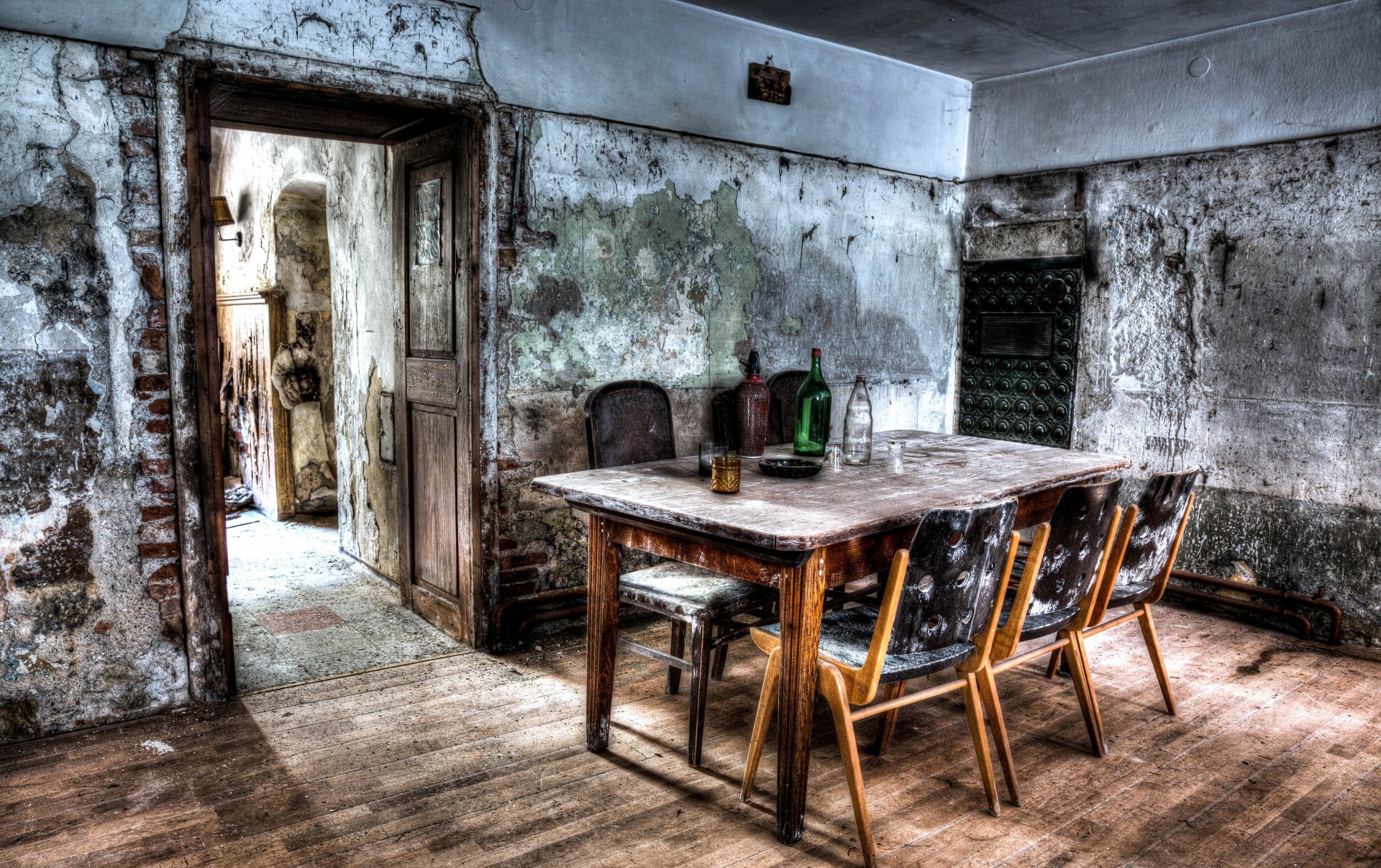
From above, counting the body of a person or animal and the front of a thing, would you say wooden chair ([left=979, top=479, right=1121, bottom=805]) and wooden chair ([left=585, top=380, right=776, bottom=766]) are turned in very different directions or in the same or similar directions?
very different directions

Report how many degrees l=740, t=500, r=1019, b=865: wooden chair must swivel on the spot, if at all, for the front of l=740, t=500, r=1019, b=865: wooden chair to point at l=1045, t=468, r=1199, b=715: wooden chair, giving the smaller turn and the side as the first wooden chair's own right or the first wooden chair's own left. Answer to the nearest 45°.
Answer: approximately 90° to the first wooden chair's own right

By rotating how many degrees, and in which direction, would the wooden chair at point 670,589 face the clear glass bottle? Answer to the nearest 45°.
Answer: approximately 90° to its left

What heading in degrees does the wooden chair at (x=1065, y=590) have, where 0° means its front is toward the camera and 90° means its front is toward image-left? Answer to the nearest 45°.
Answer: approximately 135°

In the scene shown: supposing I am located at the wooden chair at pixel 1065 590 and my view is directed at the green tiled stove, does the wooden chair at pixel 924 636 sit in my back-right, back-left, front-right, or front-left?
back-left

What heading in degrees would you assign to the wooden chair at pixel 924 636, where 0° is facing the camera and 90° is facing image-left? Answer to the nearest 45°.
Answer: approximately 135°

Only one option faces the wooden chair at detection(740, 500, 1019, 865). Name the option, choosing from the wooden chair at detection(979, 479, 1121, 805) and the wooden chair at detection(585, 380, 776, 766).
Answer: the wooden chair at detection(585, 380, 776, 766)

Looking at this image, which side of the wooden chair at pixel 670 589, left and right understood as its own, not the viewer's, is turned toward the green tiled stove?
left

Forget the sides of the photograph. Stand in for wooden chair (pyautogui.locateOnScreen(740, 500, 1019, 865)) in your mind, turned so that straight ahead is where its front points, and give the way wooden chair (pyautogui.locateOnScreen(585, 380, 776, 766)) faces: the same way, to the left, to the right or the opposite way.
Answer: the opposite way

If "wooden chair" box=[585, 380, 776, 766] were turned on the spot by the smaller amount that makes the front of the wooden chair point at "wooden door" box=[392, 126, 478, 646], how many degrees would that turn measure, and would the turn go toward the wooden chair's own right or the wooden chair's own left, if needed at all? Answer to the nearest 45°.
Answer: approximately 180°

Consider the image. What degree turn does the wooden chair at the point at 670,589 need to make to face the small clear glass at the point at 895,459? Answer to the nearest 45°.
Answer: approximately 45° to its left
